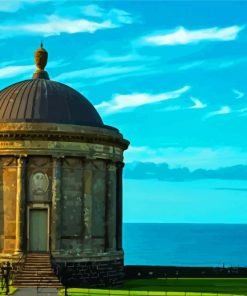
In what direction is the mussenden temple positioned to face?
toward the camera
